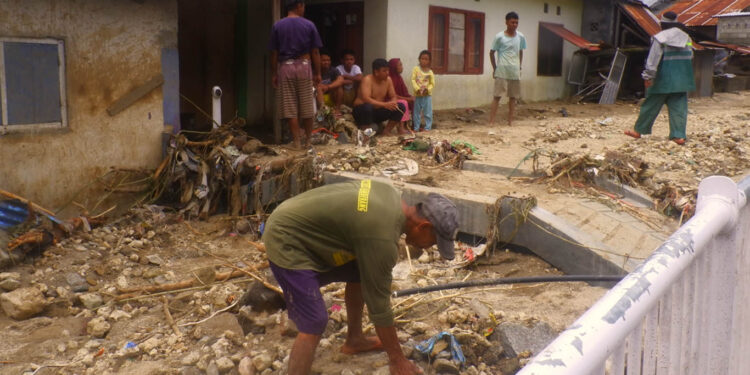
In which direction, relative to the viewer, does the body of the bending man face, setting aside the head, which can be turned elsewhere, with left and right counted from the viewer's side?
facing to the right of the viewer

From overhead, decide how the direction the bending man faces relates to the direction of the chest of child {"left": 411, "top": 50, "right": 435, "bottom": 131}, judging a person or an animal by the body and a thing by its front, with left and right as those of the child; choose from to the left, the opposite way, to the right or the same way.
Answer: to the left

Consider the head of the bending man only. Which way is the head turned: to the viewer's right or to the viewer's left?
to the viewer's right

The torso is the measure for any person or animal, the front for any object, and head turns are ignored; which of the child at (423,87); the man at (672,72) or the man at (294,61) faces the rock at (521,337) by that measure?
the child

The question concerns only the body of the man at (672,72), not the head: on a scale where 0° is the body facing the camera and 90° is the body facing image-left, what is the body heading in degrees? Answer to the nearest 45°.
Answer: approximately 135°
